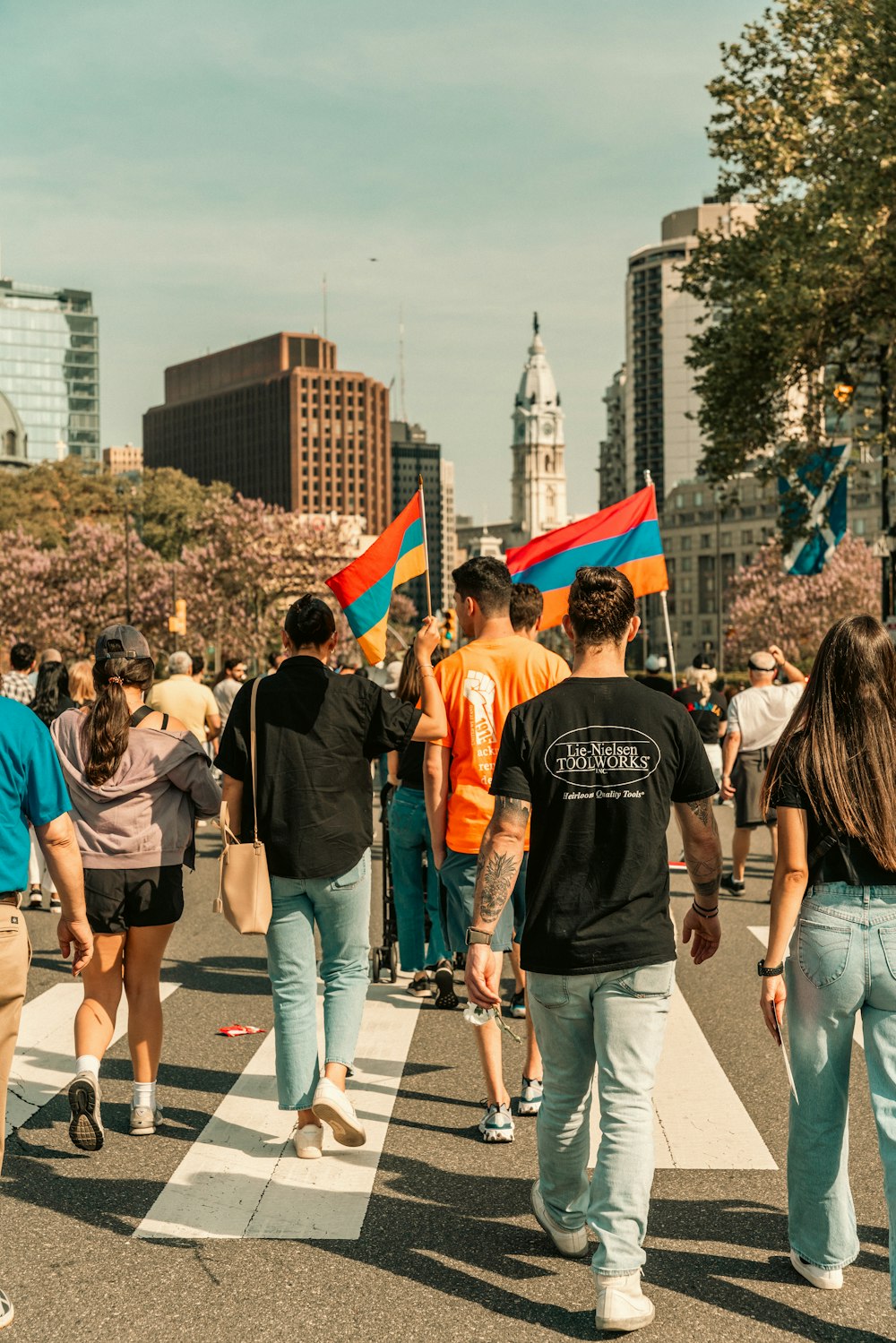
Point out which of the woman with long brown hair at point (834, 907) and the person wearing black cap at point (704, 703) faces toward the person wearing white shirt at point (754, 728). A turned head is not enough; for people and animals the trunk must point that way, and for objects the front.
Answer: the woman with long brown hair

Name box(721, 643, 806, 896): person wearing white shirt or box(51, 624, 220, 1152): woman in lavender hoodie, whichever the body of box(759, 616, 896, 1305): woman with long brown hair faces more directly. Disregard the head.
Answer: the person wearing white shirt

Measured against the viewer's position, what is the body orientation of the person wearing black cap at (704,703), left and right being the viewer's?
facing away from the viewer

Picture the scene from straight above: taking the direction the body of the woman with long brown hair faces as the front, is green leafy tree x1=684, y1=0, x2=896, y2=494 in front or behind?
in front

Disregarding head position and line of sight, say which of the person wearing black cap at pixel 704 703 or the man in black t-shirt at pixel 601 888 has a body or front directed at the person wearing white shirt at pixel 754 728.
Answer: the man in black t-shirt

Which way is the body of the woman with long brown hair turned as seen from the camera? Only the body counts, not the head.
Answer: away from the camera

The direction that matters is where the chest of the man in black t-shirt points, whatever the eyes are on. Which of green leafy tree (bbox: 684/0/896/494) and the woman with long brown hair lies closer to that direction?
the green leafy tree

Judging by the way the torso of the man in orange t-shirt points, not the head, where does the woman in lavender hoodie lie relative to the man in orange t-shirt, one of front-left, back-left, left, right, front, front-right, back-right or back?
left

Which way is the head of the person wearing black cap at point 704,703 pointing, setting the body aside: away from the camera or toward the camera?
away from the camera

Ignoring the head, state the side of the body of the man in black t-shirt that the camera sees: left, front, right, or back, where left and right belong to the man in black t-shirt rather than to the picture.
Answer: back

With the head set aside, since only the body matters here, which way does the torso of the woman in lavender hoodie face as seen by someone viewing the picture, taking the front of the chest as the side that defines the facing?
away from the camera

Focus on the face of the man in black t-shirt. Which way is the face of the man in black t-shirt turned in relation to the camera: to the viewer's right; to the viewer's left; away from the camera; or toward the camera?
away from the camera

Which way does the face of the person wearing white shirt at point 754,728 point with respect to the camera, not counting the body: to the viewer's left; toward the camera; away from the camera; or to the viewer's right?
away from the camera

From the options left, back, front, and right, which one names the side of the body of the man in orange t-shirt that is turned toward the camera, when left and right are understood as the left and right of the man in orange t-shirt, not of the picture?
back
